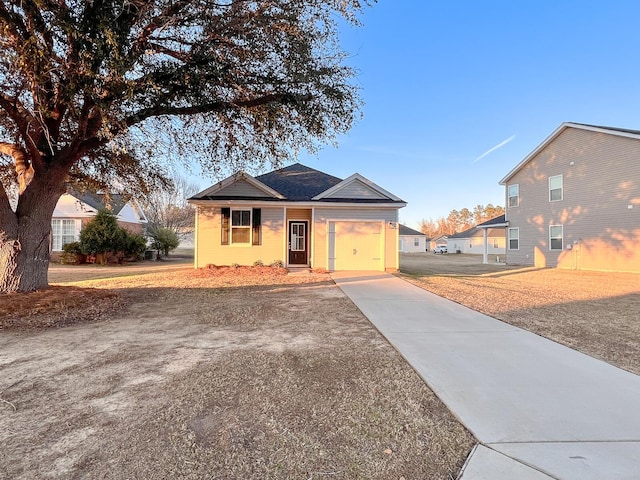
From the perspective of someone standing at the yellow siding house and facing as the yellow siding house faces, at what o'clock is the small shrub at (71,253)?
The small shrub is roughly at 4 o'clock from the yellow siding house.

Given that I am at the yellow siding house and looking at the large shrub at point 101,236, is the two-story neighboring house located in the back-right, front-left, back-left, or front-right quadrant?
back-right

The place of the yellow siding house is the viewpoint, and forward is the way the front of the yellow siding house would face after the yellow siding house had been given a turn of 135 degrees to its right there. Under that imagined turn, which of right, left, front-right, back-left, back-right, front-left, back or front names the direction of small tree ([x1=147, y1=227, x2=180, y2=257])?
front

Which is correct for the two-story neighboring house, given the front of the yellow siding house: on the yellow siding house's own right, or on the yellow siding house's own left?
on the yellow siding house's own left

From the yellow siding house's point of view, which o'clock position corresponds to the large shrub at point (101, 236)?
The large shrub is roughly at 4 o'clock from the yellow siding house.

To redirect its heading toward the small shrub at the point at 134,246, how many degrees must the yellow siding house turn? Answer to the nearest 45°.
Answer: approximately 135° to its right

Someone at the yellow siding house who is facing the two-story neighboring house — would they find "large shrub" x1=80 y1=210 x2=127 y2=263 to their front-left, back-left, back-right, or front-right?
back-left

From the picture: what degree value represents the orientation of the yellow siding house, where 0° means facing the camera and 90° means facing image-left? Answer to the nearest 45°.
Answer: approximately 0°

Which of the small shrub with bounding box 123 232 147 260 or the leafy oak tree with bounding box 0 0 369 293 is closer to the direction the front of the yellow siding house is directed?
the leafy oak tree

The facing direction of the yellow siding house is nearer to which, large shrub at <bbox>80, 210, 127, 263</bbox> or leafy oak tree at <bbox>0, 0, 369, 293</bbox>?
the leafy oak tree
